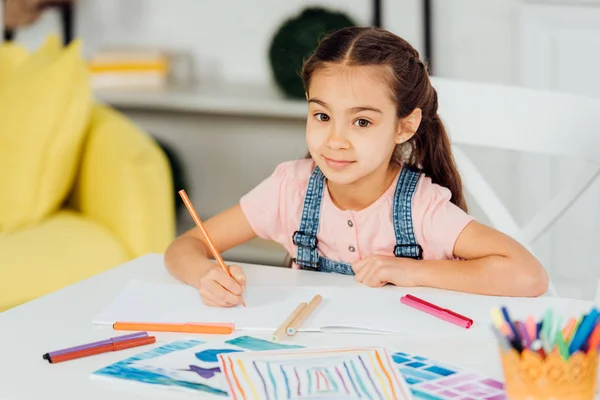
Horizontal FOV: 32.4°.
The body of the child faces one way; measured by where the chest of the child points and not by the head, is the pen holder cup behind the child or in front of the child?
in front

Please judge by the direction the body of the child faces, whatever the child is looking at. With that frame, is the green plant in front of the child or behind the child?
behind

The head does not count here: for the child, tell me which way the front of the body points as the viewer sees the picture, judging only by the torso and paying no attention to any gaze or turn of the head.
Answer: toward the camera

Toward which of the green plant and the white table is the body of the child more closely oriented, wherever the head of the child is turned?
the white table

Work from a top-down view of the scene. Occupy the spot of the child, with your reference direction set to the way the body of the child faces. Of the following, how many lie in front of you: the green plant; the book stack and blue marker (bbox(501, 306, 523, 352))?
1

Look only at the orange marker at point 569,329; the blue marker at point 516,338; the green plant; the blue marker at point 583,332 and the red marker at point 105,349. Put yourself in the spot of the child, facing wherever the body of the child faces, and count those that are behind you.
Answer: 1

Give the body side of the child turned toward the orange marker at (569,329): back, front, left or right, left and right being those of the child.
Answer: front

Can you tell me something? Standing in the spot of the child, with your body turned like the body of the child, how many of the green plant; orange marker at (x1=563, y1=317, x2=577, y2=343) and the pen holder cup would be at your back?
1

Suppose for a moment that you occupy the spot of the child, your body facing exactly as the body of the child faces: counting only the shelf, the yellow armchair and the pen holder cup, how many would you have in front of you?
1

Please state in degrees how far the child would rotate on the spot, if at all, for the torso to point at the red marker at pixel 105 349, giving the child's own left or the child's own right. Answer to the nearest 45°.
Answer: approximately 45° to the child's own right

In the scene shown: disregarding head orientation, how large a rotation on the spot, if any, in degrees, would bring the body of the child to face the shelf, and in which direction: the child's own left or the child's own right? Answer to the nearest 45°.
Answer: approximately 180°

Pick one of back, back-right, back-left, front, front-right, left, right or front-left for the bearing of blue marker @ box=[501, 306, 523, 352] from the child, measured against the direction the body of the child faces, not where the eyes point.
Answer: front

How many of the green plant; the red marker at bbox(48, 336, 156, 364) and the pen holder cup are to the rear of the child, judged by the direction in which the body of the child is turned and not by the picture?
1
